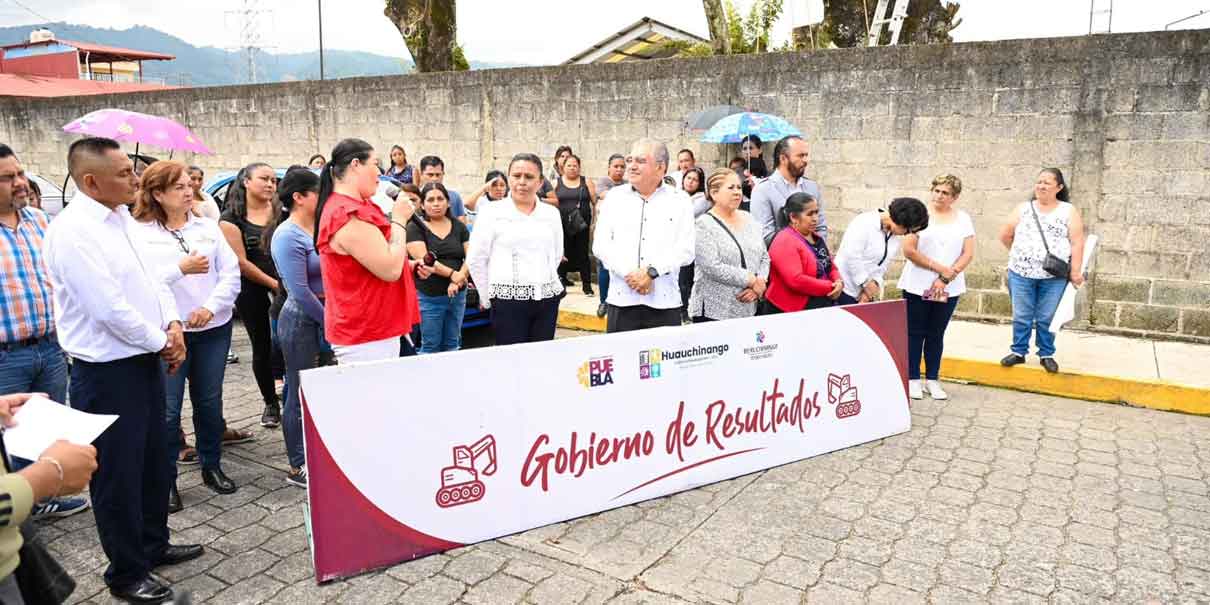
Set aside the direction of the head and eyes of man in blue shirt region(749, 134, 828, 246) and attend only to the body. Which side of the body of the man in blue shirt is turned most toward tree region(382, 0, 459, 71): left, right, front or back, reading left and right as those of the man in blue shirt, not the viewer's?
back

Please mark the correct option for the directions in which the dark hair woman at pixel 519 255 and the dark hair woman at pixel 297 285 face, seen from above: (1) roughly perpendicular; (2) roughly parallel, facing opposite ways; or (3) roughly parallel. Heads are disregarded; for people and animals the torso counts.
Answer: roughly perpendicular

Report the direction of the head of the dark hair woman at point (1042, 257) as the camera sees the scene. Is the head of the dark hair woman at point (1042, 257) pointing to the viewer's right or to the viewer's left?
to the viewer's left

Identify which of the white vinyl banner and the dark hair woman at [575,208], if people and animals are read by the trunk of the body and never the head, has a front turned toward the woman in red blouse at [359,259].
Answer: the dark hair woman

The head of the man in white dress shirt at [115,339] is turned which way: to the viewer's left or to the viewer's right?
to the viewer's right

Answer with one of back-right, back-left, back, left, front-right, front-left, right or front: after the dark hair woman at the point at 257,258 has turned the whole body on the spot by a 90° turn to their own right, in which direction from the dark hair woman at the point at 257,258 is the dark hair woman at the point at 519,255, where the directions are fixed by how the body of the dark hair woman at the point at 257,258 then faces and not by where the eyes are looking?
left

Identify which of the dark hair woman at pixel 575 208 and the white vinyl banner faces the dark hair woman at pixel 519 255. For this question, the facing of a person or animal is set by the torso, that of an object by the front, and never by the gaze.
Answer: the dark hair woman at pixel 575 208

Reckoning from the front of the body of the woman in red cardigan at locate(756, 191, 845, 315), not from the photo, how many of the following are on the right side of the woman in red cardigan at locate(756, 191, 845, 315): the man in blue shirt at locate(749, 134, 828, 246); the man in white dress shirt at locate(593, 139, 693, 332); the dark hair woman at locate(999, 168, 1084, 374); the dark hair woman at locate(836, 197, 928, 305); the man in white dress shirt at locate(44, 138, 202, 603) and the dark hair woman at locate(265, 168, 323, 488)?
3

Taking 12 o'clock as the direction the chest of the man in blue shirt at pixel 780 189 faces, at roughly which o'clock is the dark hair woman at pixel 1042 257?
The dark hair woman is roughly at 10 o'clock from the man in blue shirt.

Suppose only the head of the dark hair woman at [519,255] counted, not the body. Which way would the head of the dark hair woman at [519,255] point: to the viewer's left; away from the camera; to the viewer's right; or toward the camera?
toward the camera

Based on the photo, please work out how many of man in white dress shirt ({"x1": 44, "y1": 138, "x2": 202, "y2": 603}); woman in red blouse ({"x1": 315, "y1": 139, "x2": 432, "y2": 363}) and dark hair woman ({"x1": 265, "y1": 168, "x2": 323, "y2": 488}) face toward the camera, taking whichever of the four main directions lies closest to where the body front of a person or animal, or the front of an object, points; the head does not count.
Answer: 0

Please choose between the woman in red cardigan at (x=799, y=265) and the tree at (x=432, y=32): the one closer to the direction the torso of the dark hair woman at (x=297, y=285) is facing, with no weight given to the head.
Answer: the woman in red cardigan

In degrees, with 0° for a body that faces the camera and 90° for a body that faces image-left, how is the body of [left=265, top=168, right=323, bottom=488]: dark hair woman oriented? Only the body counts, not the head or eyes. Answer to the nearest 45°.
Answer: approximately 270°

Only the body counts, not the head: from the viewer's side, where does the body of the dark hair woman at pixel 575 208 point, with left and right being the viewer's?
facing the viewer

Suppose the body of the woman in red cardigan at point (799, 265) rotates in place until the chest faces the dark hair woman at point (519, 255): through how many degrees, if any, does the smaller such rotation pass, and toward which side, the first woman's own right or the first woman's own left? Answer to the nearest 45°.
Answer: approximately 90° to the first woman's own right

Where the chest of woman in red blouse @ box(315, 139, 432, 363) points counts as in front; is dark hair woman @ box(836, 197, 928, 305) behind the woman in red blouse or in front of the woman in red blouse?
in front

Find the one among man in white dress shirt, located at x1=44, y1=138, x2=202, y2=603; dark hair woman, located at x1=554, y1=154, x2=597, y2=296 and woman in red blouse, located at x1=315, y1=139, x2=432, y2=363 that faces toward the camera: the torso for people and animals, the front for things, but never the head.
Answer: the dark hair woman

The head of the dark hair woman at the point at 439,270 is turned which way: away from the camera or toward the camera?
toward the camera

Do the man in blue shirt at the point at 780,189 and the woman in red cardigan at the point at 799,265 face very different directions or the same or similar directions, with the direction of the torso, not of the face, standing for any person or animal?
same or similar directions

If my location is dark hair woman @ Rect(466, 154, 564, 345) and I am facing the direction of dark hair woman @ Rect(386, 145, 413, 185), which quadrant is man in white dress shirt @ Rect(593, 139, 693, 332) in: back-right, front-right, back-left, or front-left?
back-right

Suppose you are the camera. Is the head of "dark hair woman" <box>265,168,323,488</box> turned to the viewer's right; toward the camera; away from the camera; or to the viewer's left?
to the viewer's right
